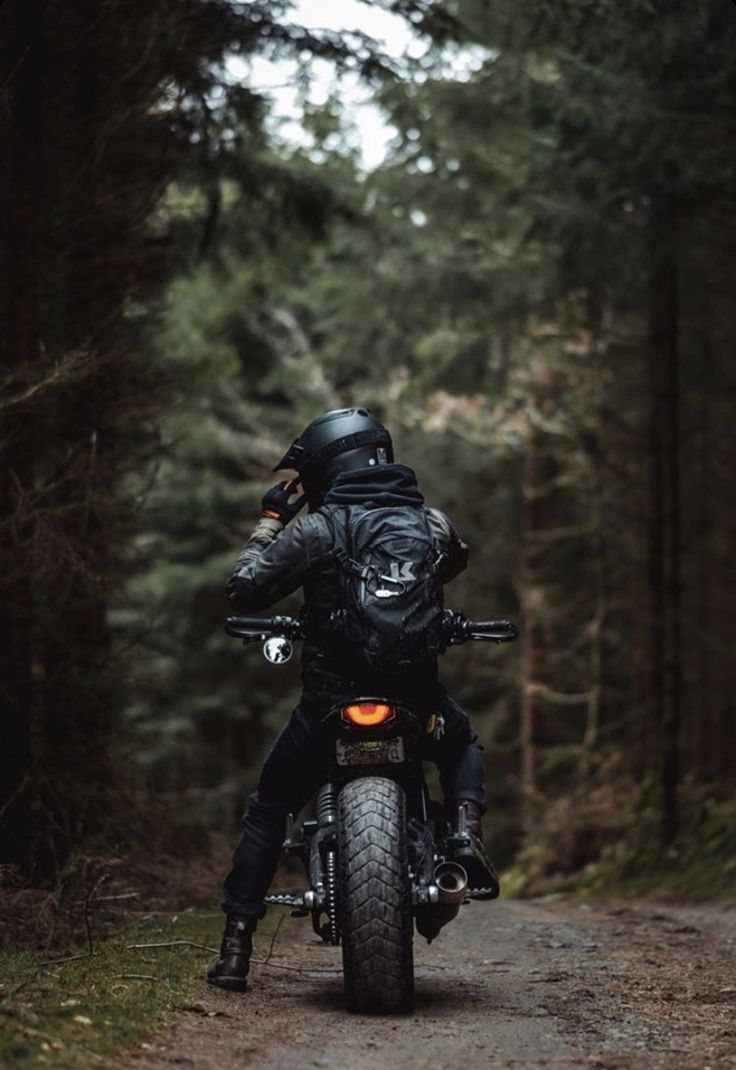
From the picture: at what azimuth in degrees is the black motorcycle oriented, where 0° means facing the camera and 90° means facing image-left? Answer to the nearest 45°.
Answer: approximately 180°

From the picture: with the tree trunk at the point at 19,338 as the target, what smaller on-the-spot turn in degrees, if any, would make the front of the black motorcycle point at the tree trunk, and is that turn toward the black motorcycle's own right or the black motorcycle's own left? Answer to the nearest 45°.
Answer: approximately 45° to the black motorcycle's own left

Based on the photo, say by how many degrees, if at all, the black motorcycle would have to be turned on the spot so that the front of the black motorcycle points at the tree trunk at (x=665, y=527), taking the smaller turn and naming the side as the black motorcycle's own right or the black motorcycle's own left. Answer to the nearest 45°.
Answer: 0° — it already faces it
